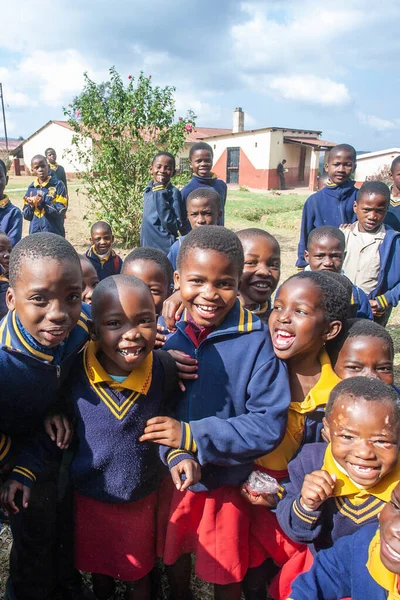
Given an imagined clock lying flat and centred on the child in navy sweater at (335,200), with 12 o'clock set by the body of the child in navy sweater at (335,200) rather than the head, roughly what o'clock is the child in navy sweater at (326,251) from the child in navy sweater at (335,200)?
the child in navy sweater at (326,251) is roughly at 12 o'clock from the child in navy sweater at (335,200).

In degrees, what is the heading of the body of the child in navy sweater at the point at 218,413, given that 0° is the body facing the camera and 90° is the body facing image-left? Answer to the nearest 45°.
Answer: approximately 45°

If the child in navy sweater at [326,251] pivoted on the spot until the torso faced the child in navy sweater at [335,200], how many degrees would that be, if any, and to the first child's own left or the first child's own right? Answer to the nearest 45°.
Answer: approximately 180°

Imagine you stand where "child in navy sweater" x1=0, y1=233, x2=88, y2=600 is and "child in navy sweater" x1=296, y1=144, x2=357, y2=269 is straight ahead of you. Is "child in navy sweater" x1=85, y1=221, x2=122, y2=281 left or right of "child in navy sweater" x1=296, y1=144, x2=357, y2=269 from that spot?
left

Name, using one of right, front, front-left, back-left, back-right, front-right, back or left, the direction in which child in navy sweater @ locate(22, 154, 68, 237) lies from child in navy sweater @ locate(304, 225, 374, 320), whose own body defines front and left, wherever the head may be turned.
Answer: back-right
